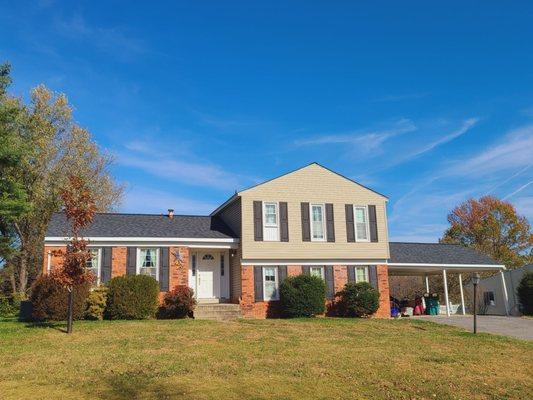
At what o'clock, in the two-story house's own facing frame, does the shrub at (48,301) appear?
The shrub is roughly at 2 o'clock from the two-story house.

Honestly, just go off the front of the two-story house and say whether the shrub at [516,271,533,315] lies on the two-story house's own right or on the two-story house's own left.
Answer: on the two-story house's own left

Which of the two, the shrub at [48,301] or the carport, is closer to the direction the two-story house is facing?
the shrub

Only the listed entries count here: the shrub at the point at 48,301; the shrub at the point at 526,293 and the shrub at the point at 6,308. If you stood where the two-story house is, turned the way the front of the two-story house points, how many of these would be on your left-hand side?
1

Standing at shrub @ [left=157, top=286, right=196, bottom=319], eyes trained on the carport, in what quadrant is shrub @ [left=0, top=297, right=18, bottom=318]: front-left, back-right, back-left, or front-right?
back-left

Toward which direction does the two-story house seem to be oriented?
toward the camera

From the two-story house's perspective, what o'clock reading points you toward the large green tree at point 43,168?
The large green tree is roughly at 4 o'clock from the two-story house.

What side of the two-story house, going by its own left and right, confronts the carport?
left

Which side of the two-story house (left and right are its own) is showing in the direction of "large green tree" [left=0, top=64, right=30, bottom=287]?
right
